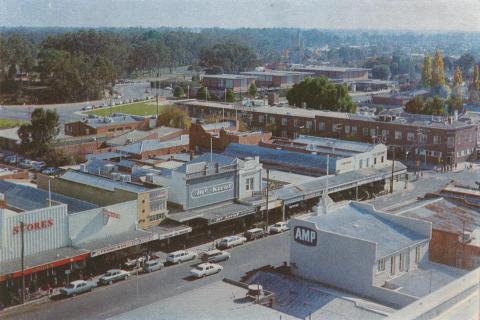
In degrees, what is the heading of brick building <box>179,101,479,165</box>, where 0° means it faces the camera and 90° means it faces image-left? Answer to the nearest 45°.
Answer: approximately 45°

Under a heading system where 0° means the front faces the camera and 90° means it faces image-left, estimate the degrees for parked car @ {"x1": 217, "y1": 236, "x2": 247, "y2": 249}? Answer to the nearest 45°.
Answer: approximately 225°

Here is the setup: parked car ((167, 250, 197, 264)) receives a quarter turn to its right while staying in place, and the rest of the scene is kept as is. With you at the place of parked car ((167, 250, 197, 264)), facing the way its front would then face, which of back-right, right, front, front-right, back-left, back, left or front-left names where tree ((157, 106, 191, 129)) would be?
back-left

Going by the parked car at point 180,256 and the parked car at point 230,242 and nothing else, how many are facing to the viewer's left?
0

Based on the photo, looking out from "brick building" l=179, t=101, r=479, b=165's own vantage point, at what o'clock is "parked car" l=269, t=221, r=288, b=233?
The parked car is roughly at 11 o'clock from the brick building.

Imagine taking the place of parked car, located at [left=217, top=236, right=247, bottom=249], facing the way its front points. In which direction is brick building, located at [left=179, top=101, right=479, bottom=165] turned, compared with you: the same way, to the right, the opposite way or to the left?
the opposite way

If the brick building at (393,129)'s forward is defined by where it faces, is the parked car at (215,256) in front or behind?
in front

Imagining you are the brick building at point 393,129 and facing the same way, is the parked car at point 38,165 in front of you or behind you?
in front
